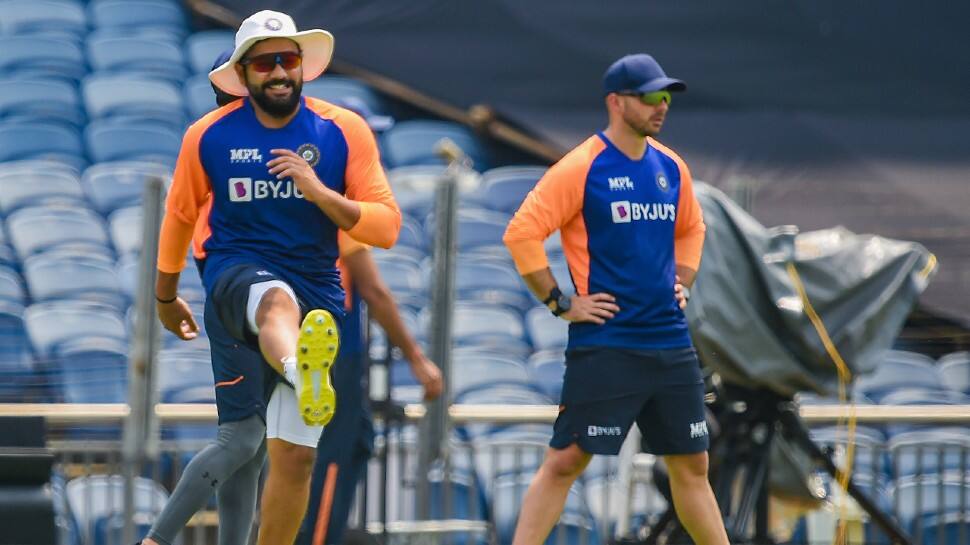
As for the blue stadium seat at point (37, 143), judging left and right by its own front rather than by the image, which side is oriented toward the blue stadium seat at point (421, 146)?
left

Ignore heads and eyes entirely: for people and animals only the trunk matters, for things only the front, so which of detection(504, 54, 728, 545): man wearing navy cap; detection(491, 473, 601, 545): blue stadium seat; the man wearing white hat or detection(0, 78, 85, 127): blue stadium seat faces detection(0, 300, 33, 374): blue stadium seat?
detection(0, 78, 85, 127): blue stadium seat

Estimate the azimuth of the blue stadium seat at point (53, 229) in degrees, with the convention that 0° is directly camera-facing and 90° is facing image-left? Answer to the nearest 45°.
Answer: approximately 0°

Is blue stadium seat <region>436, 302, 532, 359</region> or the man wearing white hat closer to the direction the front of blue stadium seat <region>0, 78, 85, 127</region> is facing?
the man wearing white hat

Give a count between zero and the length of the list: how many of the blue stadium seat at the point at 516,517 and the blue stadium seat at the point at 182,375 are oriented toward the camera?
2
